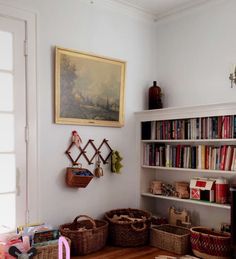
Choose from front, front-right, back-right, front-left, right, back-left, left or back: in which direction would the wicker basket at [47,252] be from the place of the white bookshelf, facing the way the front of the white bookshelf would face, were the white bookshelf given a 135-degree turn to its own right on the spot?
back-left

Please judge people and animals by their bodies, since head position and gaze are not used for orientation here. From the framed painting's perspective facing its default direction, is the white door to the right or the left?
on its right

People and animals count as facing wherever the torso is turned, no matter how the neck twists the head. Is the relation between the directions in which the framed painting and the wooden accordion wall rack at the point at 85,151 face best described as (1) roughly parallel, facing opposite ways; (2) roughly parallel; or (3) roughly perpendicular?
roughly parallel

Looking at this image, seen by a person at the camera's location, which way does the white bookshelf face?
facing the viewer and to the left of the viewer

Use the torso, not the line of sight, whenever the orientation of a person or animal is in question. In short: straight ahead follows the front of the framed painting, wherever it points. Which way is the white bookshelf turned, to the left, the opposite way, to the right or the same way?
to the right

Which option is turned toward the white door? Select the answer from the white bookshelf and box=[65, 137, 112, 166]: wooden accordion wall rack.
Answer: the white bookshelf

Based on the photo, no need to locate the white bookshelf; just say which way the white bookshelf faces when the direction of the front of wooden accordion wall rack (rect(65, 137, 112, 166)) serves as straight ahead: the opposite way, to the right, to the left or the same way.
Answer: to the right

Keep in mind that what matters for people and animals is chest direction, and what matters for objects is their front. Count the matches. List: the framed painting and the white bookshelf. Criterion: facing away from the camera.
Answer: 0

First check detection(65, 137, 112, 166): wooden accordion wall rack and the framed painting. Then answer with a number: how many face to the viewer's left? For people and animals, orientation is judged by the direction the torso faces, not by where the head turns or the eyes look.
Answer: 0

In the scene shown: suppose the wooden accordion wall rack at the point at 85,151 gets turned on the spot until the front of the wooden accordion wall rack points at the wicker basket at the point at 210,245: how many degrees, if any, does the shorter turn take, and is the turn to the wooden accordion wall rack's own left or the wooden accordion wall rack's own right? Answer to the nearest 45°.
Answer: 0° — it already faces it

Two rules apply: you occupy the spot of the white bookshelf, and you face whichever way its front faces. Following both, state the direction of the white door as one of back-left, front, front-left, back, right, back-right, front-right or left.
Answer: front

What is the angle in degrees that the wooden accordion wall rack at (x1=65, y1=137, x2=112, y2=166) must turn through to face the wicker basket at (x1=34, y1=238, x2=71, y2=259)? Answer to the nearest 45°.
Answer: approximately 45° to its right

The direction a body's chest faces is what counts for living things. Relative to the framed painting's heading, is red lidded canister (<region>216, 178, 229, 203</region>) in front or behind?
in front
